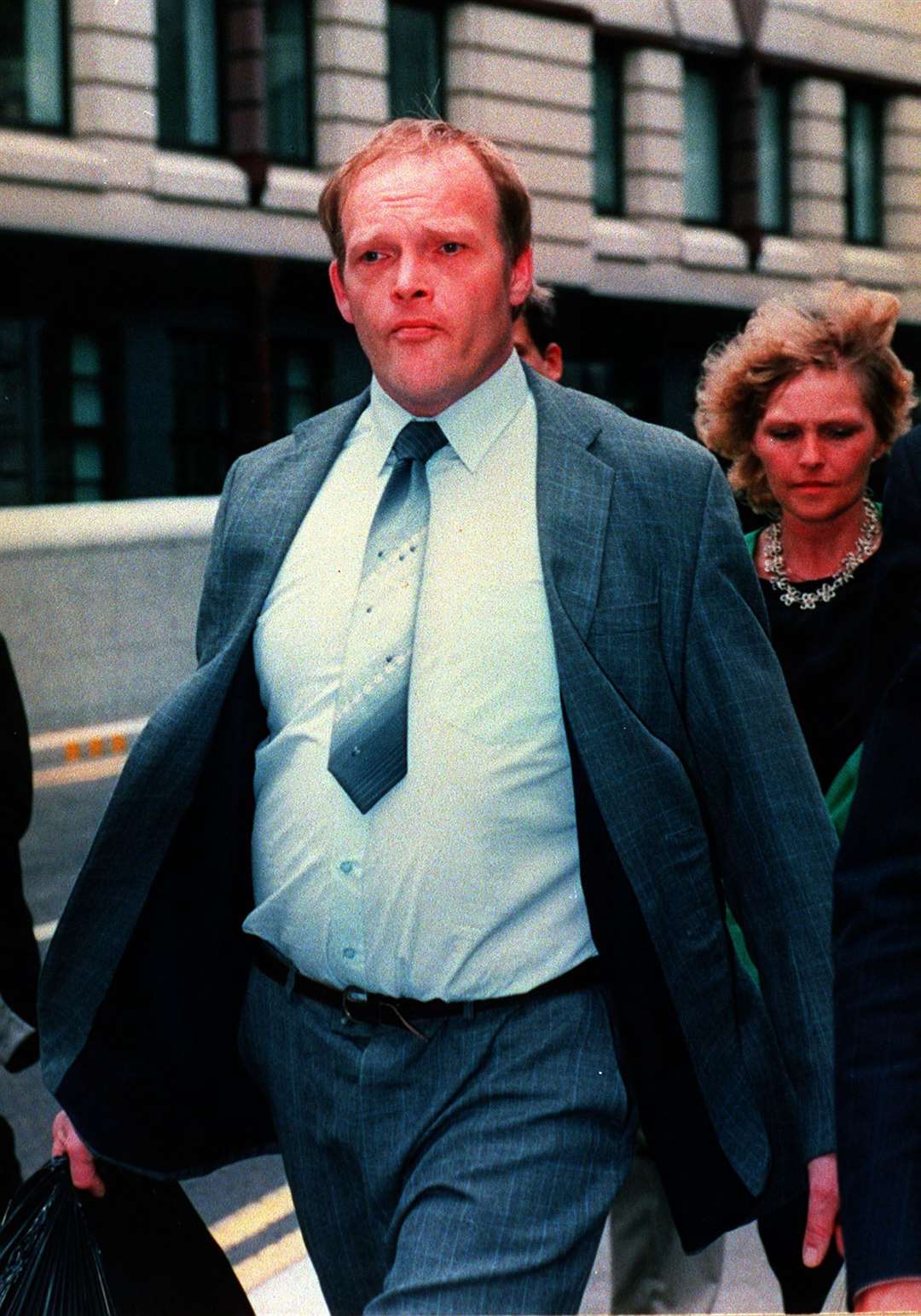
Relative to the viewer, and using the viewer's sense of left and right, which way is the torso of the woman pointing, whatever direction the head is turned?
facing the viewer

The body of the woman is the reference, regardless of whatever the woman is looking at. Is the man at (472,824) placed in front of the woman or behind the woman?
in front

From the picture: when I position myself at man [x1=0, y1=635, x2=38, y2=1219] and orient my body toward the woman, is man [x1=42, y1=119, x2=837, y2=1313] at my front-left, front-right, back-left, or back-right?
front-right

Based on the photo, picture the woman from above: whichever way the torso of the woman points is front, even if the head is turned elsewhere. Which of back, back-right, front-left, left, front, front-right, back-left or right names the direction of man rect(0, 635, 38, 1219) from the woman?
right

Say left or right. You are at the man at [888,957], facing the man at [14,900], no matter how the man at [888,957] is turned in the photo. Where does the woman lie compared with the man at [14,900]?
right

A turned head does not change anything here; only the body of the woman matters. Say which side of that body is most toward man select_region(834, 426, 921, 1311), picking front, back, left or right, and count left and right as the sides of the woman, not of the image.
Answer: front

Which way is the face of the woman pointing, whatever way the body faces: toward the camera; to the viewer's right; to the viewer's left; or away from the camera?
toward the camera

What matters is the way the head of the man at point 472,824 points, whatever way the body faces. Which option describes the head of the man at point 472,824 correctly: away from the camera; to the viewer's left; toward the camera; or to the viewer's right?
toward the camera

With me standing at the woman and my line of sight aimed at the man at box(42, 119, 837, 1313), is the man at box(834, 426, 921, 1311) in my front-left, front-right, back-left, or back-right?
front-left
